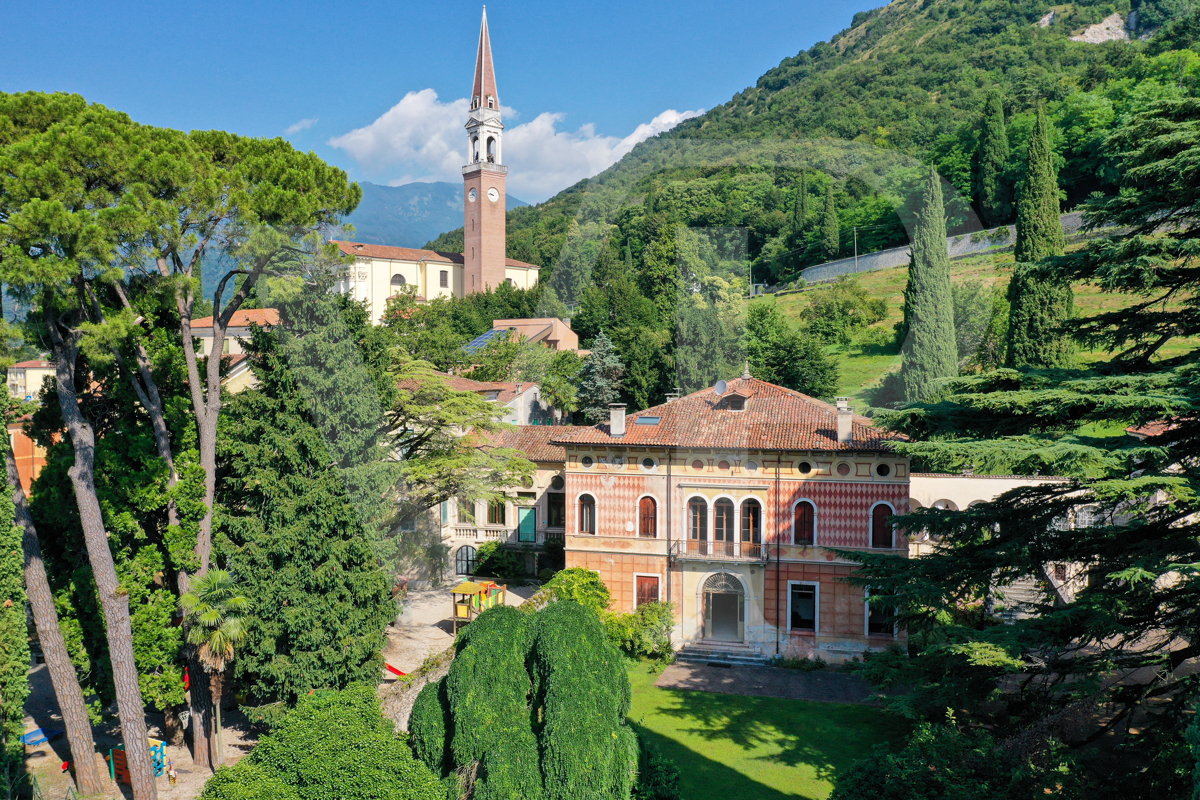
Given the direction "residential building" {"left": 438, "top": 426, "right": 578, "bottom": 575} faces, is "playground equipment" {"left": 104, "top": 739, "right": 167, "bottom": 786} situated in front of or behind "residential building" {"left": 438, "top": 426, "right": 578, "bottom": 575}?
in front

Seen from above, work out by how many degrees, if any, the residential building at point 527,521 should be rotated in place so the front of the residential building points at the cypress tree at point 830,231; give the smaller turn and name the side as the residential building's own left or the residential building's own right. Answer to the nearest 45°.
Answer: approximately 135° to the residential building's own left

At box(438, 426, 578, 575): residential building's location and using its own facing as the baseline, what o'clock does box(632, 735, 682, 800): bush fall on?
The bush is roughly at 12 o'clock from the residential building.

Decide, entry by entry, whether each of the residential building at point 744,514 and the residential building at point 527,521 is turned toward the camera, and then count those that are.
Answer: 2

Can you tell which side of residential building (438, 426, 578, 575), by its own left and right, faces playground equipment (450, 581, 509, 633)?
front

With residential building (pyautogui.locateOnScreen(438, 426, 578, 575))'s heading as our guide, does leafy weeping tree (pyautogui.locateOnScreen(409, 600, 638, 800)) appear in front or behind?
in front

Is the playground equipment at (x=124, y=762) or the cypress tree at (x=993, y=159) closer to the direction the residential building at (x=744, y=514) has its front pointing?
the playground equipment

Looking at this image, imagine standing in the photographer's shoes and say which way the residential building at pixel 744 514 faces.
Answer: facing the viewer

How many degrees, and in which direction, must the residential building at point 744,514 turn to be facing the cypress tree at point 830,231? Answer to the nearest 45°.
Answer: approximately 180°

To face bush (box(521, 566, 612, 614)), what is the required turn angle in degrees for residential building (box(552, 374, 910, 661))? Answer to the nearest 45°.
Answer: approximately 90° to its right

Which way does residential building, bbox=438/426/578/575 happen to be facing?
toward the camera

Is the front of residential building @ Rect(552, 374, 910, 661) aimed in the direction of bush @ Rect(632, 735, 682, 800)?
yes

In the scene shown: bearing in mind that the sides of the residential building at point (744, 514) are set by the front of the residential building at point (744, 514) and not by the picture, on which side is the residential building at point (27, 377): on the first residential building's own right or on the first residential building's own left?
on the first residential building's own right

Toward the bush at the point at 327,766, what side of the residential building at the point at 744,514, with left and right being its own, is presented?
front
